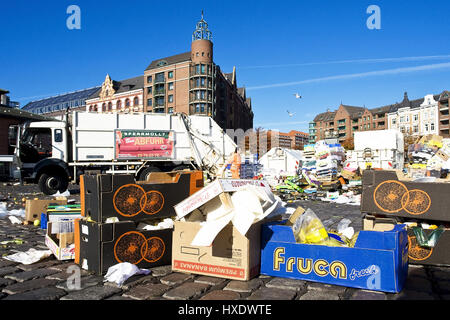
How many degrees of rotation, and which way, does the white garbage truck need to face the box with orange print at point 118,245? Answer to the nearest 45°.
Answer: approximately 90° to its left

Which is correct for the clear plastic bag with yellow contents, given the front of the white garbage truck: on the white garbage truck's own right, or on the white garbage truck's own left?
on the white garbage truck's own left

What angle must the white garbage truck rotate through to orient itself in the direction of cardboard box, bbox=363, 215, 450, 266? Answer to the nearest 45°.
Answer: approximately 90° to its left

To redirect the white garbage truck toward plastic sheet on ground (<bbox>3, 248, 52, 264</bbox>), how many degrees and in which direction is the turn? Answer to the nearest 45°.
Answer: approximately 90° to its left

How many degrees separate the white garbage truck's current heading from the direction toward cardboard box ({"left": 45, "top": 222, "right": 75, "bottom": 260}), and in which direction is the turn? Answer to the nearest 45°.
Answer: approximately 90° to its left

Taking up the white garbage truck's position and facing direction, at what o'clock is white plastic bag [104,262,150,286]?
The white plastic bag is roughly at 9 o'clock from the white garbage truck.

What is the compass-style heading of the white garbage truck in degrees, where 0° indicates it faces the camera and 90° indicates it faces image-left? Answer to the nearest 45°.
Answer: approximately 90°

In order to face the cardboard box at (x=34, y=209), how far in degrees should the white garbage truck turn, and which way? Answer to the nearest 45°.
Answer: approximately 90° to its left

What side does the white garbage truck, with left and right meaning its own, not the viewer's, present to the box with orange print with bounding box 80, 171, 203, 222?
left

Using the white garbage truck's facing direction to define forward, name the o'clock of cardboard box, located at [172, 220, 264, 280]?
The cardboard box is roughly at 9 o'clock from the white garbage truck.

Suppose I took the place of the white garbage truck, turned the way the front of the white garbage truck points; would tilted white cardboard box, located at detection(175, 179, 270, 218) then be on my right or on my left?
on my left
